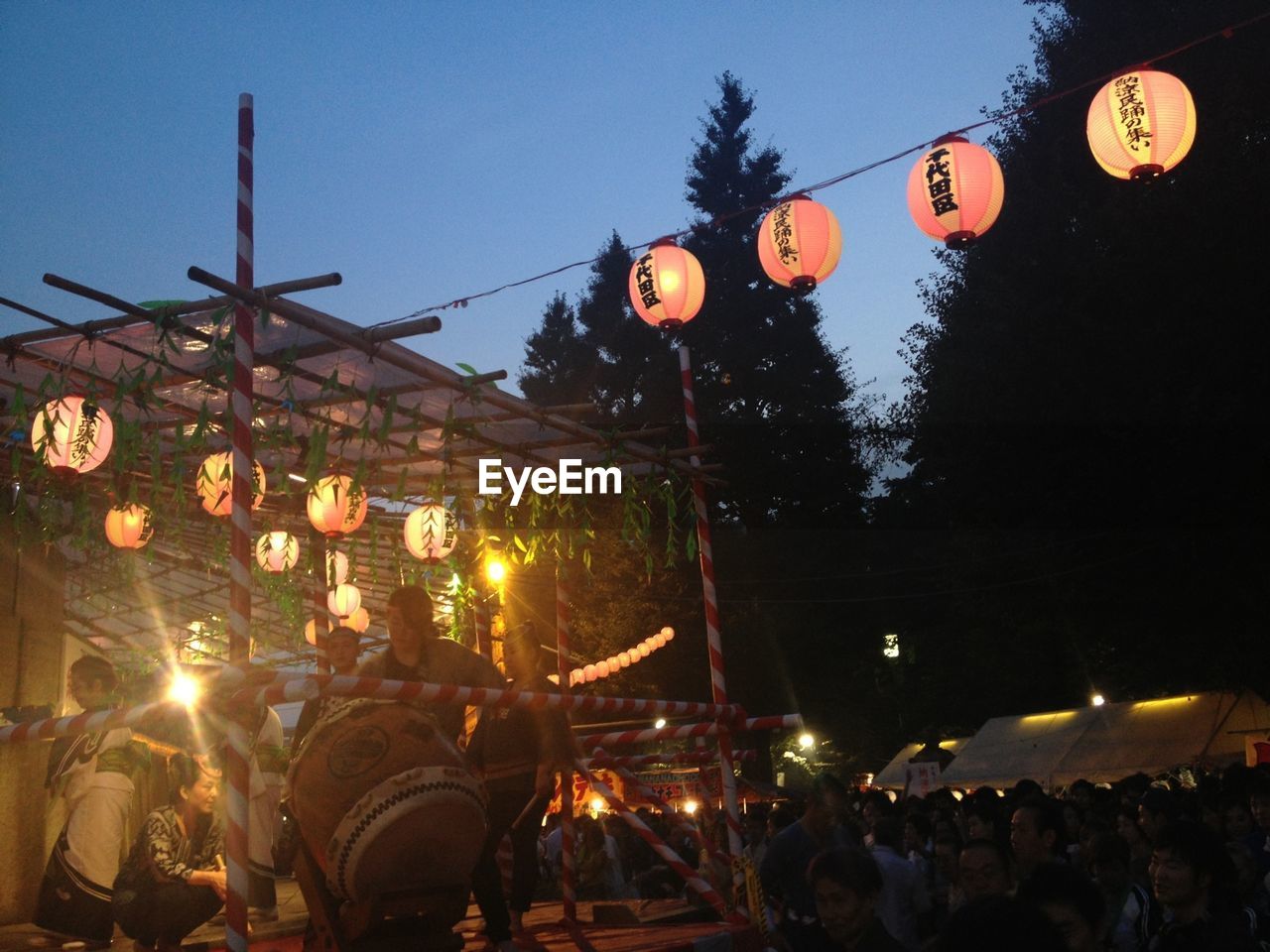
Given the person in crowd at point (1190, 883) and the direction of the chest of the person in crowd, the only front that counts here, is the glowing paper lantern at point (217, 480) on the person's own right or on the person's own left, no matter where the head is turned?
on the person's own right

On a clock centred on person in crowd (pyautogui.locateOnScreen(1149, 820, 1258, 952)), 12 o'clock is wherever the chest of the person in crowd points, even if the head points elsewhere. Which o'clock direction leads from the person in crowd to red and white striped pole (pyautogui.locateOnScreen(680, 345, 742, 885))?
The red and white striped pole is roughly at 3 o'clock from the person in crowd.

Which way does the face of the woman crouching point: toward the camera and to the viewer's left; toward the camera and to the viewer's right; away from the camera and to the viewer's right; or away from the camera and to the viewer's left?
toward the camera and to the viewer's right

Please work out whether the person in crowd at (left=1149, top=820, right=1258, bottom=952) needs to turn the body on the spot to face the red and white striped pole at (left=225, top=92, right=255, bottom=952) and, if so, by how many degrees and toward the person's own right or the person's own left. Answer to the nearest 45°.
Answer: approximately 45° to the person's own right

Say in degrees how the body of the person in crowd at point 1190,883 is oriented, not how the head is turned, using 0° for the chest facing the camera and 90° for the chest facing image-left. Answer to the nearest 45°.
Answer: approximately 45°

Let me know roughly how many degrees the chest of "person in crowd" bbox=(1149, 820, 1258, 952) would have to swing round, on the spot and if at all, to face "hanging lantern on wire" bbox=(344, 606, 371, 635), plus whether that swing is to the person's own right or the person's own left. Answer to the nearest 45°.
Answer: approximately 90° to the person's own right

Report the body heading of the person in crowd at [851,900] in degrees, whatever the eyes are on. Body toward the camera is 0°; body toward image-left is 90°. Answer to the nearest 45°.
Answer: approximately 45°

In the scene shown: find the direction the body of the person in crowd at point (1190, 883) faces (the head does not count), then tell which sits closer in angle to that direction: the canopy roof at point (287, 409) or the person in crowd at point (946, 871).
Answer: the canopy roof

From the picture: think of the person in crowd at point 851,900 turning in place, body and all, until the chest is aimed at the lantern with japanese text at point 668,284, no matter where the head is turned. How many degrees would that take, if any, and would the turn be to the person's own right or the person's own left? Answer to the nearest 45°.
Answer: approximately 135° to the person's own right

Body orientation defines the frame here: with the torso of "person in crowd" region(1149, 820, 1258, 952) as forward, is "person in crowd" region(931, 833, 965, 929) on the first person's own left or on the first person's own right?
on the first person's own right

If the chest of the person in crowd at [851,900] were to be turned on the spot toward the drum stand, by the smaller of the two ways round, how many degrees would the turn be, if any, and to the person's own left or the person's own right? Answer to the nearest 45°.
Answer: approximately 45° to the person's own right

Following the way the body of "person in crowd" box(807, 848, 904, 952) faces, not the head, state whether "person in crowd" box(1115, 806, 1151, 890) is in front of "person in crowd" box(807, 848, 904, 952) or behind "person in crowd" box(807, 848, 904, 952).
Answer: behind

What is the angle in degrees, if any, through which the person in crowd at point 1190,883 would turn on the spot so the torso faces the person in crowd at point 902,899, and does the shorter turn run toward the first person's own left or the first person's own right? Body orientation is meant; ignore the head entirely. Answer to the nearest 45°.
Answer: approximately 90° to the first person's own right
